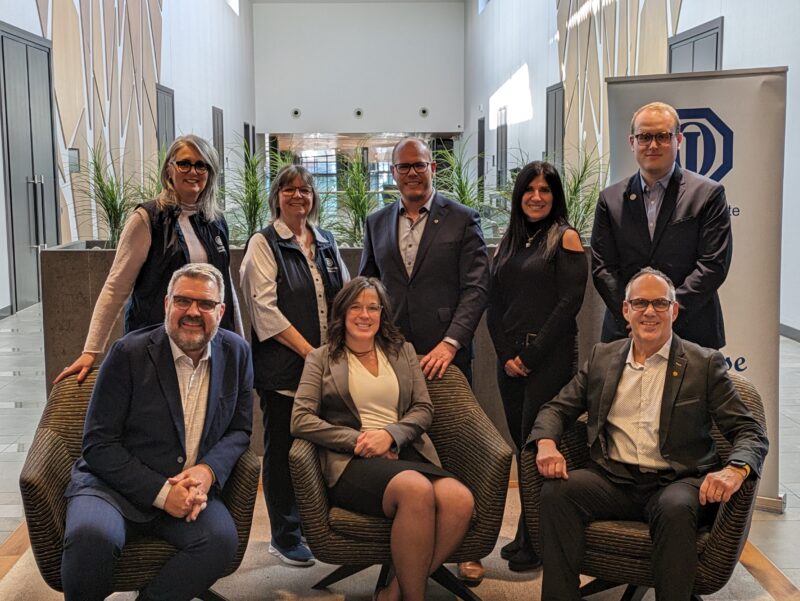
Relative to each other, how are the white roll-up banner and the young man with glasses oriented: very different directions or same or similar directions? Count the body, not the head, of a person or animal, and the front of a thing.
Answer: same or similar directions

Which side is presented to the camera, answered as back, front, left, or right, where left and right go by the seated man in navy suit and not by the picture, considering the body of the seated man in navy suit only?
front

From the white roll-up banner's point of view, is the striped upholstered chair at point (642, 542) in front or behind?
in front

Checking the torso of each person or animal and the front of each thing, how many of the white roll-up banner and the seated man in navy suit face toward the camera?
2

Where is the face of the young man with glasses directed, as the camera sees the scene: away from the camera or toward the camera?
toward the camera

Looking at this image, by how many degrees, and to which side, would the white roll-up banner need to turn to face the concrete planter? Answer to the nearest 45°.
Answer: approximately 90° to its right

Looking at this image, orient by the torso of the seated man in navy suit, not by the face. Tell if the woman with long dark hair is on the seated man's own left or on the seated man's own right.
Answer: on the seated man's own left

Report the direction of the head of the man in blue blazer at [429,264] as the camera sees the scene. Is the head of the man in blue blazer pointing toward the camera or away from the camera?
toward the camera

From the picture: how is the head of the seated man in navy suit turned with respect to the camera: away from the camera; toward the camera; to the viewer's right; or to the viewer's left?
toward the camera

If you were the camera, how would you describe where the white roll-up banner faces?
facing the viewer

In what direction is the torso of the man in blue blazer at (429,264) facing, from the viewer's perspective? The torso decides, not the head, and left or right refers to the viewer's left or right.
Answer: facing the viewer and to the left of the viewer

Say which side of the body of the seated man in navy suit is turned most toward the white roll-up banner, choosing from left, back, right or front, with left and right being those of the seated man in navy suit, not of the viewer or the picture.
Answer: left

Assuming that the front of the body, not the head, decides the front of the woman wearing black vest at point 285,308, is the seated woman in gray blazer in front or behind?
in front

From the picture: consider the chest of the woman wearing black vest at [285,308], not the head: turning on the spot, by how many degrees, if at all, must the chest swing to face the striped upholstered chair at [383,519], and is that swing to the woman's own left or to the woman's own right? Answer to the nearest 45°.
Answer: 0° — they already face it

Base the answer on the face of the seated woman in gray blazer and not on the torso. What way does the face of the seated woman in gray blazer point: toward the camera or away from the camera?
toward the camera

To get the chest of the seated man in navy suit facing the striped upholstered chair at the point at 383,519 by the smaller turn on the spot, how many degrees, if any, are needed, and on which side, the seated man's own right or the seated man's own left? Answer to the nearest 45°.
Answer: approximately 90° to the seated man's own left

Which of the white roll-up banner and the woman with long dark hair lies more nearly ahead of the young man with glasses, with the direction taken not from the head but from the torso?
the woman with long dark hair

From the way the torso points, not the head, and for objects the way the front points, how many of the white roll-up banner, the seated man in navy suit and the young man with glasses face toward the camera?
3
